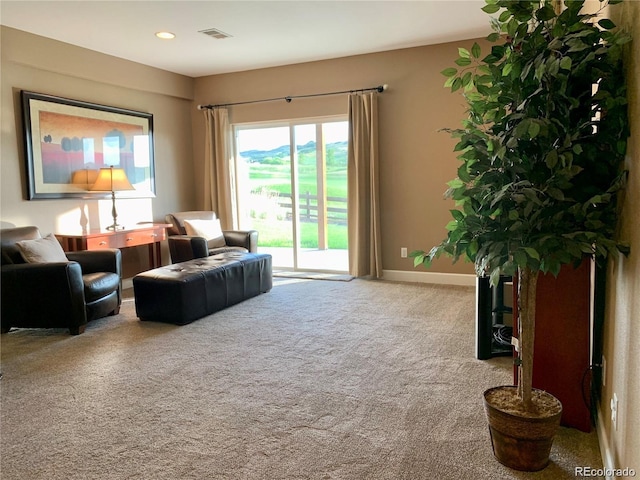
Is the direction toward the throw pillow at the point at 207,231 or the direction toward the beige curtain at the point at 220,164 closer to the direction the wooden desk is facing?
the throw pillow

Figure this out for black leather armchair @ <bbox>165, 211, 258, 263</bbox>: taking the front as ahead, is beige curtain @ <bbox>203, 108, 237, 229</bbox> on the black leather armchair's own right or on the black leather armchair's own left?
on the black leather armchair's own left

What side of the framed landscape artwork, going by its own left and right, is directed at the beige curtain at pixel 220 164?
left

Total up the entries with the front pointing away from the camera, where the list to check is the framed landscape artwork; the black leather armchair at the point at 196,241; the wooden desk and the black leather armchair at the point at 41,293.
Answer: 0

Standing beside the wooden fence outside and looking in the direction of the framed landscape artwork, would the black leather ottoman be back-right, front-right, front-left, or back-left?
front-left

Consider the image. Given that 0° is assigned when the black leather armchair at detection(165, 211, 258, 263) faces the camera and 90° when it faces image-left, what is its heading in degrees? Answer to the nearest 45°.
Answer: approximately 315°

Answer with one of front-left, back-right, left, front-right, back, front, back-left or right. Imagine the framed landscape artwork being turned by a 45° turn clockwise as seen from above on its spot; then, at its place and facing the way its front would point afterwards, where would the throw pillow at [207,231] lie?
left

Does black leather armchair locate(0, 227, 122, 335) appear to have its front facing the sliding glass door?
no

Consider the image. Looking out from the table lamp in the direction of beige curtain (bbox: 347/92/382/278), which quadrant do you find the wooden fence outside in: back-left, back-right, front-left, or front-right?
front-left

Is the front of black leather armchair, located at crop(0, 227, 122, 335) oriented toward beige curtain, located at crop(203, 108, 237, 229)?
no

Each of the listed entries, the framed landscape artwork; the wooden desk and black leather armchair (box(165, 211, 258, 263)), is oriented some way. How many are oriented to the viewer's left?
0

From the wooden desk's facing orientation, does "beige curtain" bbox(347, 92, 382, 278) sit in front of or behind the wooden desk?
in front

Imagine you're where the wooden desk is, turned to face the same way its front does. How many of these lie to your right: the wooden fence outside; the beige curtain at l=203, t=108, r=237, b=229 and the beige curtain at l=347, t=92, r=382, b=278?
0

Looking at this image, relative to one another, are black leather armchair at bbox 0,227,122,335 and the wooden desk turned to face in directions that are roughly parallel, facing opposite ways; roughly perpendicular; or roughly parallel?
roughly parallel

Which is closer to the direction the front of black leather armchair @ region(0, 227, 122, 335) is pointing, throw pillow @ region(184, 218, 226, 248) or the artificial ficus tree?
the artificial ficus tree

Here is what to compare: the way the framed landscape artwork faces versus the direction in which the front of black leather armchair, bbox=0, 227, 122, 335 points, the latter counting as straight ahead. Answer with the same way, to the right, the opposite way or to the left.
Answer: the same way

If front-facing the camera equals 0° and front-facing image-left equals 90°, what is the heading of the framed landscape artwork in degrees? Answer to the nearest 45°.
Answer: approximately 315°

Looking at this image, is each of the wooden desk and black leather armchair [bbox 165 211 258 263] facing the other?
no

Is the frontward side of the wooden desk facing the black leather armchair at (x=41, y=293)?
no

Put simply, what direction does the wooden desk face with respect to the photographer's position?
facing the viewer and to the right of the viewer
